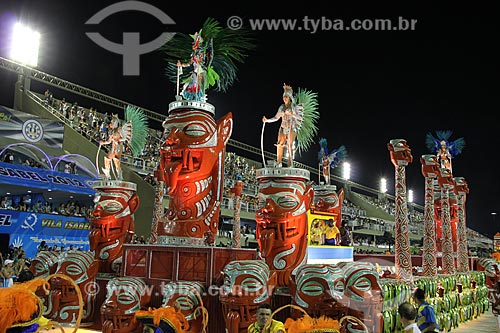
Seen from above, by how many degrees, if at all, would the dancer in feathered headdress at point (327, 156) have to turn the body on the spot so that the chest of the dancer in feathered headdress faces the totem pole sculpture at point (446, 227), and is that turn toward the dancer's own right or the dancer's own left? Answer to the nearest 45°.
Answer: approximately 90° to the dancer's own left

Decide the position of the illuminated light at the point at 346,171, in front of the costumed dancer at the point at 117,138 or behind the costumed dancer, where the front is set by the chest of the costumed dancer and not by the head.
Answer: behind

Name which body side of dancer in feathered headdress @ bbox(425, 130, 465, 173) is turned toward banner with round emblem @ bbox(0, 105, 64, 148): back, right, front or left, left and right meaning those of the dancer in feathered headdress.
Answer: right

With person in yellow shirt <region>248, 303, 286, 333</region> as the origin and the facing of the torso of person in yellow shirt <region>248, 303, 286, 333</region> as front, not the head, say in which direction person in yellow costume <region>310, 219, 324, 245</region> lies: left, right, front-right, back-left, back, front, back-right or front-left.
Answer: back

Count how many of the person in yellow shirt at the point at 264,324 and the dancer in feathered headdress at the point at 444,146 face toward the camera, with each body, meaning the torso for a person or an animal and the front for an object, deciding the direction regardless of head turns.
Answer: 2

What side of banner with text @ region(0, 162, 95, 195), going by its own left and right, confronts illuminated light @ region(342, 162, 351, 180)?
left

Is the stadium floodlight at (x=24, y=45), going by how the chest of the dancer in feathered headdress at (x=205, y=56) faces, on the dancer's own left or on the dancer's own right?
on the dancer's own right

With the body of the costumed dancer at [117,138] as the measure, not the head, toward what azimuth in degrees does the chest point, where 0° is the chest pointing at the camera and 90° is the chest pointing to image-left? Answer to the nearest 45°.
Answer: approximately 45°
